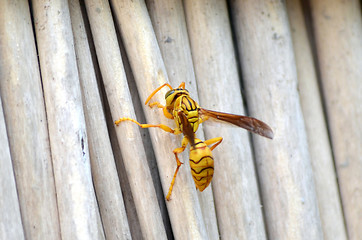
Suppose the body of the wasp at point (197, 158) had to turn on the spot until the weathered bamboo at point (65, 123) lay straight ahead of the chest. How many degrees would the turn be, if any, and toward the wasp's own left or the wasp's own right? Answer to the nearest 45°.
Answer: approximately 90° to the wasp's own left

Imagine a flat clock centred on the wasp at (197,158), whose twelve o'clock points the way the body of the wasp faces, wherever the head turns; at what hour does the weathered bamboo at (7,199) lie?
The weathered bamboo is roughly at 8 o'clock from the wasp.

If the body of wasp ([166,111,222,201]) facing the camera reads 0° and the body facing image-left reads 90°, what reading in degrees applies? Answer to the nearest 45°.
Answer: approximately 180°

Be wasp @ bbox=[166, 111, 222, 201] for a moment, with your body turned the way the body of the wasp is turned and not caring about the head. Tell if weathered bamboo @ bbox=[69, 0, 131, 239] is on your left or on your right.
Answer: on your left

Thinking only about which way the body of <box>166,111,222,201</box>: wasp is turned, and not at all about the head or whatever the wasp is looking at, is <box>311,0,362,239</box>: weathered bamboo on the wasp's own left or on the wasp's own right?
on the wasp's own right

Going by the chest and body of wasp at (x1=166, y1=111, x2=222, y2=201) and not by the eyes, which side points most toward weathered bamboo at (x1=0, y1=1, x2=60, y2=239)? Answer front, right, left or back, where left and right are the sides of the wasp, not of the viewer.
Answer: left
